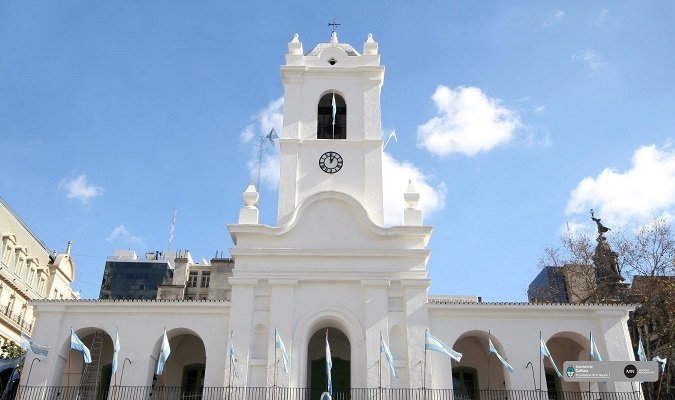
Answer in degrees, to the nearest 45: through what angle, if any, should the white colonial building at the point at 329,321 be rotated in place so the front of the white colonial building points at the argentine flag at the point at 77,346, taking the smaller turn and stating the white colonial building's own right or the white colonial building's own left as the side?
approximately 90° to the white colonial building's own right

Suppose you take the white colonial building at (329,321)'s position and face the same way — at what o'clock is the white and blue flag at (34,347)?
The white and blue flag is roughly at 3 o'clock from the white colonial building.

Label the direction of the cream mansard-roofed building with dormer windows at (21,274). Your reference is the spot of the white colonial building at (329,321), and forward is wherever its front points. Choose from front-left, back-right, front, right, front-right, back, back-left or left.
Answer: back-right

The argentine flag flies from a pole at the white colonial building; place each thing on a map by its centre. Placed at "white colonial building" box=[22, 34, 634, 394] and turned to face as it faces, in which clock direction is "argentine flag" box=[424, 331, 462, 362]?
The argentine flag is roughly at 10 o'clock from the white colonial building.

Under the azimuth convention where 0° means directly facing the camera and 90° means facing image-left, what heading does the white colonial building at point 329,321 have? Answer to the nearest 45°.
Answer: approximately 0°

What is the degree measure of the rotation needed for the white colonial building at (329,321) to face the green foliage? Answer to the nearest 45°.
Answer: approximately 135° to its right
